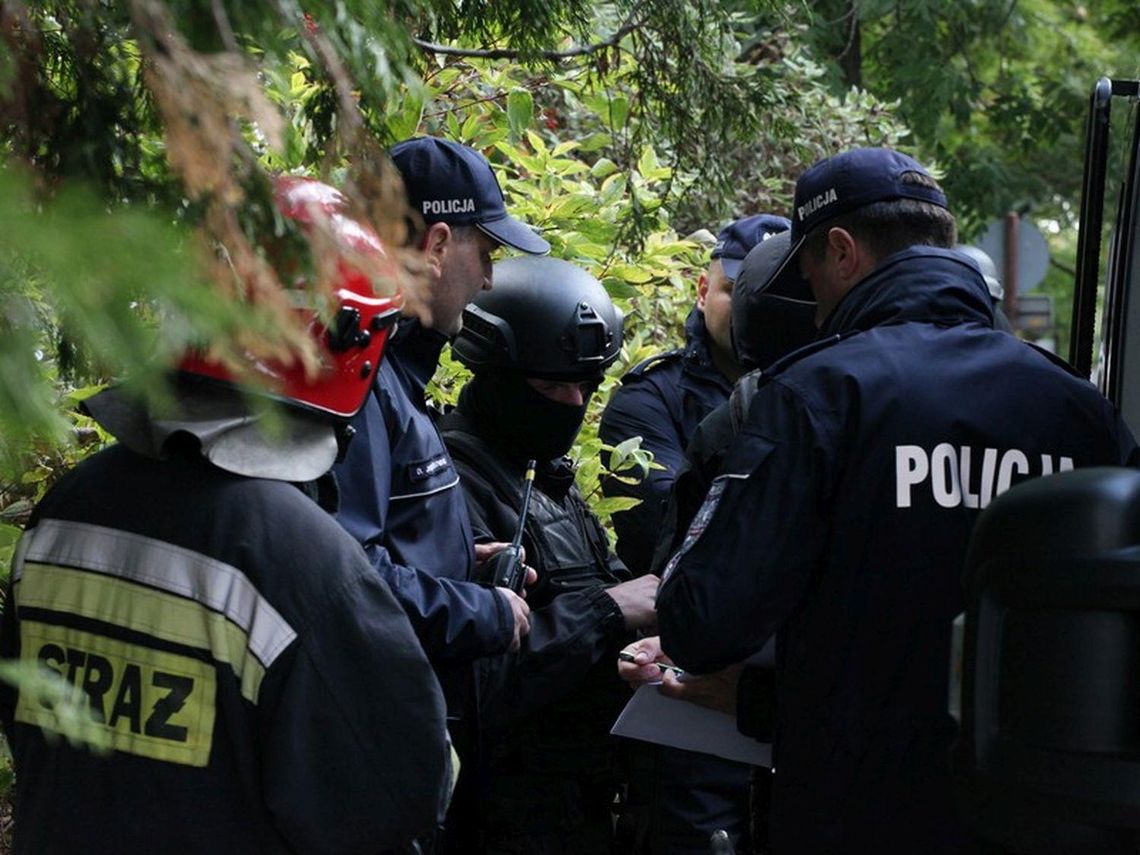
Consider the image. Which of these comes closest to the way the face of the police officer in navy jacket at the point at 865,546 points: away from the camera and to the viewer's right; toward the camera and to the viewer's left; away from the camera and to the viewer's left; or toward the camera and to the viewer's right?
away from the camera and to the viewer's left

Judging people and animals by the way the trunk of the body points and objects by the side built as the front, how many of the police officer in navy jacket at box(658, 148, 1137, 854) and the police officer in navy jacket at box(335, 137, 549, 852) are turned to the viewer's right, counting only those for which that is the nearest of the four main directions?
1

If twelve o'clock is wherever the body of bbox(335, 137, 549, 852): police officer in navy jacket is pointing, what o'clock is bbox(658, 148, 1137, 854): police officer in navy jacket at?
bbox(658, 148, 1137, 854): police officer in navy jacket is roughly at 1 o'clock from bbox(335, 137, 549, 852): police officer in navy jacket.

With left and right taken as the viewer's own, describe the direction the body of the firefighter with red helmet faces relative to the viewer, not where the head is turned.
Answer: facing away from the viewer and to the right of the viewer

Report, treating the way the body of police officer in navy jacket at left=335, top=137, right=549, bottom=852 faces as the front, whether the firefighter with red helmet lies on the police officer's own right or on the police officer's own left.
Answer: on the police officer's own right

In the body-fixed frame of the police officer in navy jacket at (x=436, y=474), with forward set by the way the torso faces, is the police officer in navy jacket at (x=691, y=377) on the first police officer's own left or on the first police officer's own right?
on the first police officer's own left

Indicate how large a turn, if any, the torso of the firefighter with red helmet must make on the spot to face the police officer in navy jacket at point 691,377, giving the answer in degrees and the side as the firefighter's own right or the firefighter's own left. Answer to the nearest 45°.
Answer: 0° — they already face them

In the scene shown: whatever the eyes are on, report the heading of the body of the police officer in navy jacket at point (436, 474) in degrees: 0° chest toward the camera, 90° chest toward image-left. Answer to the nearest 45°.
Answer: approximately 270°

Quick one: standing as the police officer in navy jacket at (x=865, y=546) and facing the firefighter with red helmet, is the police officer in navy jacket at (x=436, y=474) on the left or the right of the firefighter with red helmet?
right

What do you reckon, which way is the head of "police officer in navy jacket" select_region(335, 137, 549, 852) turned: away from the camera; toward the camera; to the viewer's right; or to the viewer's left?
to the viewer's right
